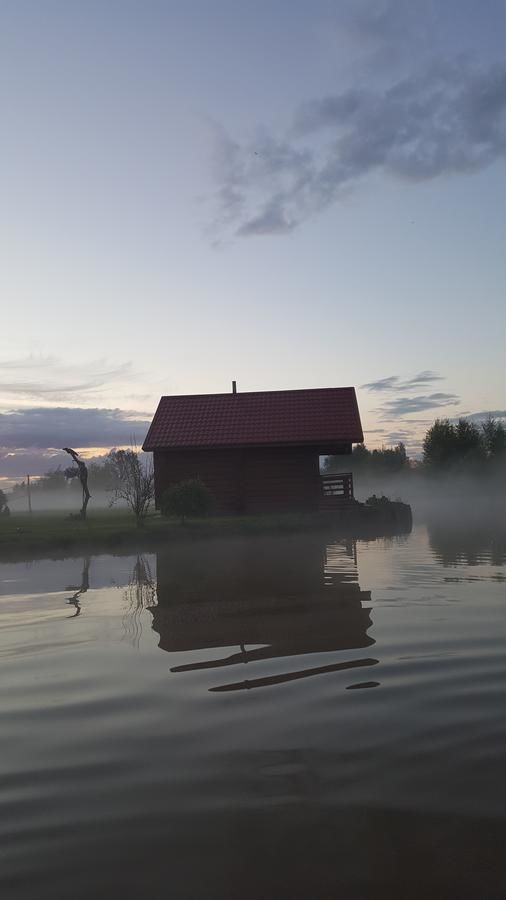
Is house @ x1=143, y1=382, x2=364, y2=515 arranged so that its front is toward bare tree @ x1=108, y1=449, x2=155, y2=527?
no

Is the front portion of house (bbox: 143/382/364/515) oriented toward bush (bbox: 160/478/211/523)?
no

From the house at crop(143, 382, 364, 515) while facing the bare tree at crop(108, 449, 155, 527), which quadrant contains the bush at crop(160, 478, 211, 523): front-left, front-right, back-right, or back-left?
front-left
